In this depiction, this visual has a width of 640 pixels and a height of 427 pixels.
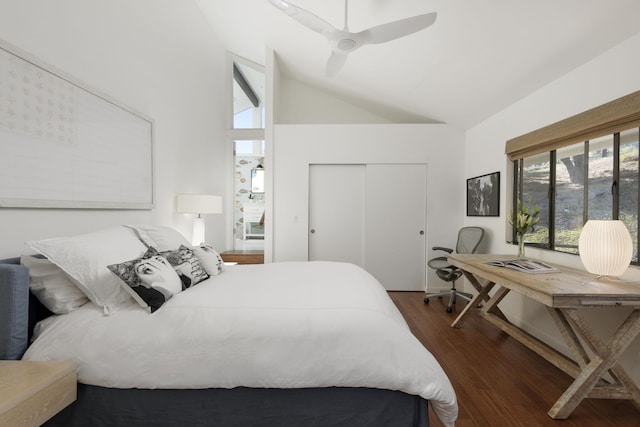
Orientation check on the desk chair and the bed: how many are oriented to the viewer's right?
1

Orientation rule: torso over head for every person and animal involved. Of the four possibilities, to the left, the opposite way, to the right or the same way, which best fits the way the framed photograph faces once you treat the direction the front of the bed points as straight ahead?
the opposite way

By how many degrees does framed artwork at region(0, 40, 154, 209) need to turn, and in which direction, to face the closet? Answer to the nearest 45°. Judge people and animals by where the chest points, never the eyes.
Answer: approximately 45° to its left

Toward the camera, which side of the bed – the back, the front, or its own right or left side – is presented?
right

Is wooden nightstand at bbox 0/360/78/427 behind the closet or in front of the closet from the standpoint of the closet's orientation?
in front

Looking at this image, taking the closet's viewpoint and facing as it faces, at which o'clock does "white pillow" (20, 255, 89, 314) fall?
The white pillow is roughly at 1 o'clock from the closet.

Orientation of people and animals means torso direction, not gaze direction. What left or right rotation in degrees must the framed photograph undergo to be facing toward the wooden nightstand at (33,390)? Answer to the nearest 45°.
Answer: approximately 45° to its left

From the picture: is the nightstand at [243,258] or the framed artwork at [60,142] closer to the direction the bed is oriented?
the nightstand

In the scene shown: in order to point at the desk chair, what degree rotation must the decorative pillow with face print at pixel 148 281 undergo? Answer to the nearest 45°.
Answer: approximately 45° to its left

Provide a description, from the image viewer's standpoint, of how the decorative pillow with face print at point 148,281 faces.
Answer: facing the viewer and to the right of the viewer

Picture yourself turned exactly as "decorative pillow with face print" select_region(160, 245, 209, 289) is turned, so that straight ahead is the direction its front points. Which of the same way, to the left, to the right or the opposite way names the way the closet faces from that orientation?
to the right

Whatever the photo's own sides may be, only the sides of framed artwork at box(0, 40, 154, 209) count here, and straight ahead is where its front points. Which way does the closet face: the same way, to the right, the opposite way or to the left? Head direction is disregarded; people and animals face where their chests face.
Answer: to the right

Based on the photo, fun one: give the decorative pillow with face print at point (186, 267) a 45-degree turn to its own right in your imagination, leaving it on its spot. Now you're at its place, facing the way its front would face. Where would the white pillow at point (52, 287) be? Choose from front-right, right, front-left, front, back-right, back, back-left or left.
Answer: right
